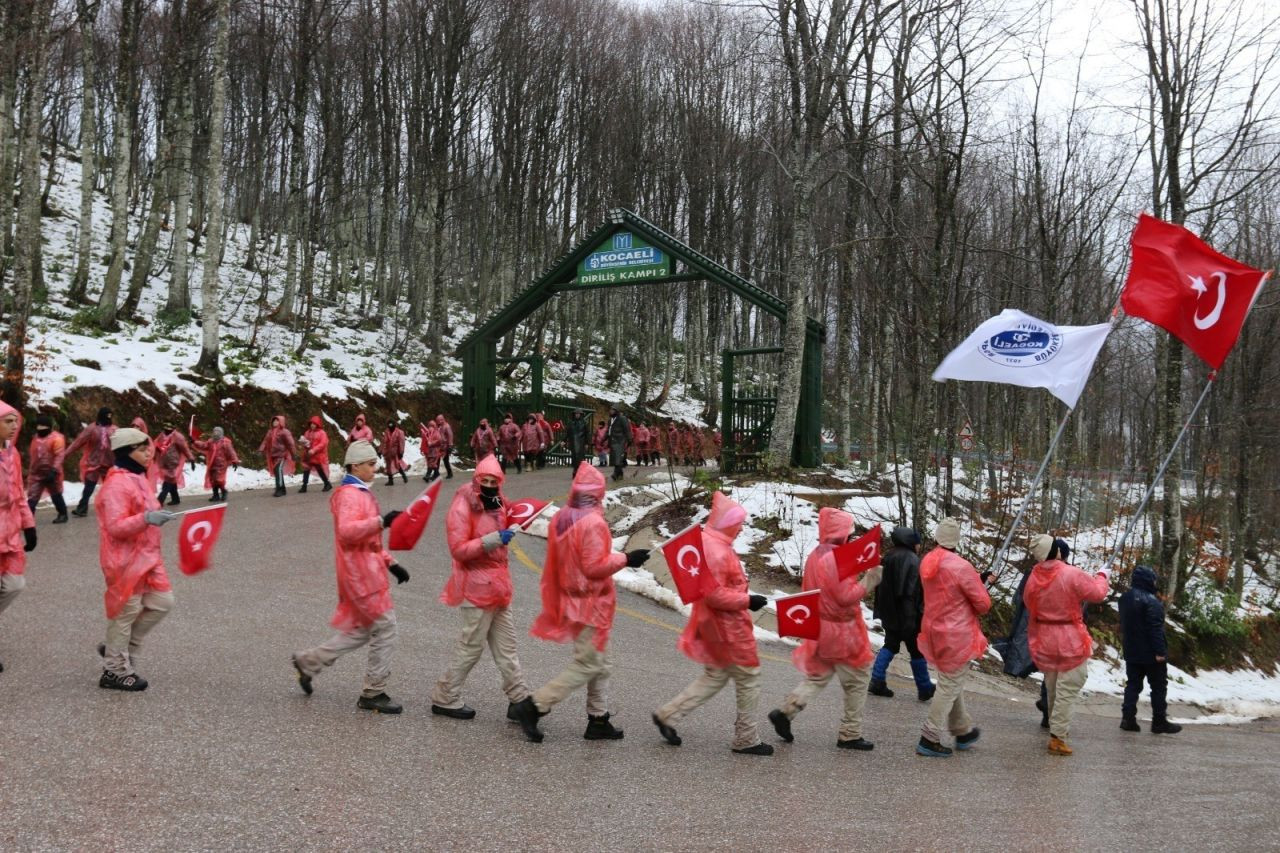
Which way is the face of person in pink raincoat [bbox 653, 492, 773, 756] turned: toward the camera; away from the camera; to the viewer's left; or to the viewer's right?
to the viewer's right

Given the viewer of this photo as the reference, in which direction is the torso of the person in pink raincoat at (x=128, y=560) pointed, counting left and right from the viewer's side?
facing to the right of the viewer

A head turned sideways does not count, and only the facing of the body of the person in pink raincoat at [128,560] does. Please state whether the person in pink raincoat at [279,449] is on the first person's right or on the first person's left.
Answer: on the first person's left

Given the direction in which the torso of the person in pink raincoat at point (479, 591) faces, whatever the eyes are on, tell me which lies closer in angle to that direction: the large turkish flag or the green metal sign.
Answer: the large turkish flag

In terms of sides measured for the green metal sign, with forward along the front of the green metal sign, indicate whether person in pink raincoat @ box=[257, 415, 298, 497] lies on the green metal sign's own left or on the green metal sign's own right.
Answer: on the green metal sign's own right

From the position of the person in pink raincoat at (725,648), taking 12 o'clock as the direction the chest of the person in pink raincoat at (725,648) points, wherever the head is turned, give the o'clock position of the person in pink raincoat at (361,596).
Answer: the person in pink raincoat at (361,596) is roughly at 6 o'clock from the person in pink raincoat at (725,648).

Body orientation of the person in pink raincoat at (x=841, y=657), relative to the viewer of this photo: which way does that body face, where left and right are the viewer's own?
facing to the right of the viewer

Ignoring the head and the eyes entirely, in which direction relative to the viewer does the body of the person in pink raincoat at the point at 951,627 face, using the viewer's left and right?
facing away from the viewer and to the right of the viewer

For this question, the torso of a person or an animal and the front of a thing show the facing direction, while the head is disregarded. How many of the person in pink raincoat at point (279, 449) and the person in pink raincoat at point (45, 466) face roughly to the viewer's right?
0
